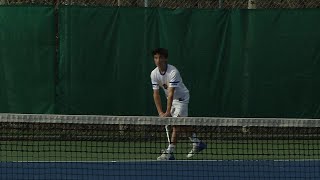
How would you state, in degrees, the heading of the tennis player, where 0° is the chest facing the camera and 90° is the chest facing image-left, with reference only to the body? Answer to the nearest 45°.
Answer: approximately 45°
